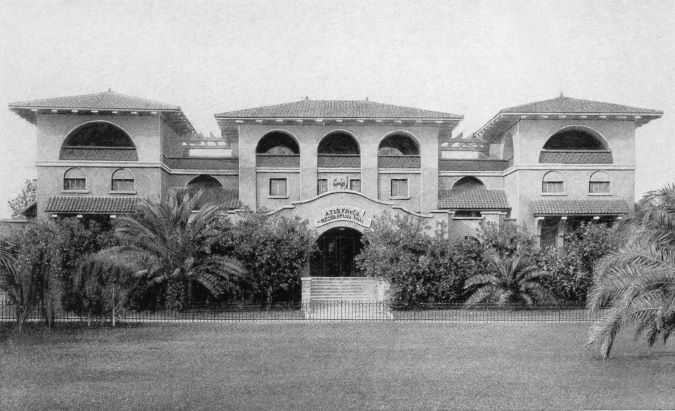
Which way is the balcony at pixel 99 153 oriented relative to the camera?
toward the camera

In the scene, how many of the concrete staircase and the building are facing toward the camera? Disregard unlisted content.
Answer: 2

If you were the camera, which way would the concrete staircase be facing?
facing the viewer

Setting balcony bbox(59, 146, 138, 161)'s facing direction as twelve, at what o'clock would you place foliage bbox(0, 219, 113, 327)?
The foliage is roughly at 12 o'clock from the balcony.

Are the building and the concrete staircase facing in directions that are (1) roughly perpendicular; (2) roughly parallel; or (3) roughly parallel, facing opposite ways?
roughly parallel

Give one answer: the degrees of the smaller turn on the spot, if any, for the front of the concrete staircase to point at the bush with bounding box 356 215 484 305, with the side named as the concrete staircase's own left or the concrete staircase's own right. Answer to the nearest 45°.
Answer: approximately 45° to the concrete staircase's own left

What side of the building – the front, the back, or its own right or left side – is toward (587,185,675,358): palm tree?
front

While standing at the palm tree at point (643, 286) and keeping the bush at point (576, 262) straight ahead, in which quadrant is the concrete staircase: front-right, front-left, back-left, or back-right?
front-left

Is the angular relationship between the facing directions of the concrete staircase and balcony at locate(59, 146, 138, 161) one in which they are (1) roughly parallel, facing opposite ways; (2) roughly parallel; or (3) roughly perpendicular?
roughly parallel

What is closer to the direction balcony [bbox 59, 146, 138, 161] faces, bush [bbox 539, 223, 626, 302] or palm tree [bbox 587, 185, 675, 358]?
the palm tree

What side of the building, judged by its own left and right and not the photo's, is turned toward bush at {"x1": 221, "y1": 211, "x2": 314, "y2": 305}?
front

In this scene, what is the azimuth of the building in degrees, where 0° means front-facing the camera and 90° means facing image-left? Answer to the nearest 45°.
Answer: approximately 0°

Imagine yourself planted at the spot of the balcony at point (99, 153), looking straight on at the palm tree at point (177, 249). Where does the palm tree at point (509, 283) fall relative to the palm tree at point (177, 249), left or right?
left
